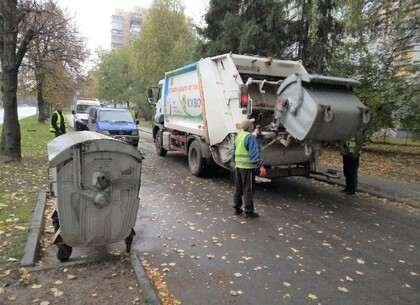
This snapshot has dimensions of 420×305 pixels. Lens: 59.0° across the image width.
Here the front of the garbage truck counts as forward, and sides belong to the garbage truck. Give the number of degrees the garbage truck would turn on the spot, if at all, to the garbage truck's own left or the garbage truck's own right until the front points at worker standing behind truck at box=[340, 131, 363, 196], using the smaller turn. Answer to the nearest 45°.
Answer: approximately 135° to the garbage truck's own right

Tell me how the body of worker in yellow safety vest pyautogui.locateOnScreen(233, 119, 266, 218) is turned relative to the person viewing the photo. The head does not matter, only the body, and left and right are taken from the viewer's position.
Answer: facing away from the viewer and to the right of the viewer

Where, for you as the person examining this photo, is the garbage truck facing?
facing away from the viewer and to the left of the viewer

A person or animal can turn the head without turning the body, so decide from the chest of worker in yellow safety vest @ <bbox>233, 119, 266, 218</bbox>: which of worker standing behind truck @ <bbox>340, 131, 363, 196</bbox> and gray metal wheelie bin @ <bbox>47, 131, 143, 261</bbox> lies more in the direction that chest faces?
the worker standing behind truck

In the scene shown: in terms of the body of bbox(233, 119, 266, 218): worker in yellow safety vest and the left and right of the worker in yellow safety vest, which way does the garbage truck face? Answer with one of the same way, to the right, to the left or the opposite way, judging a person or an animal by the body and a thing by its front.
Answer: to the left

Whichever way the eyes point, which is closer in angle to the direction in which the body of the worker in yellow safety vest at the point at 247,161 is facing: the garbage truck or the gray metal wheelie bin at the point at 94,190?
the garbage truck

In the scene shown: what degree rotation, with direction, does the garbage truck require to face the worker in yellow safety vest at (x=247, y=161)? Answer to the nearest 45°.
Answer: approximately 135° to its left

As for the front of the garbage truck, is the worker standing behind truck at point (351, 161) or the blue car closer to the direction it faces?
the blue car

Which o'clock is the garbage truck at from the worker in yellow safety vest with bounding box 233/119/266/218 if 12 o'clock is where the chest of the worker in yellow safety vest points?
The garbage truck is roughly at 11 o'clock from the worker in yellow safety vest.

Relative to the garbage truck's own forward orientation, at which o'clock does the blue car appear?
The blue car is roughly at 12 o'clock from the garbage truck.
